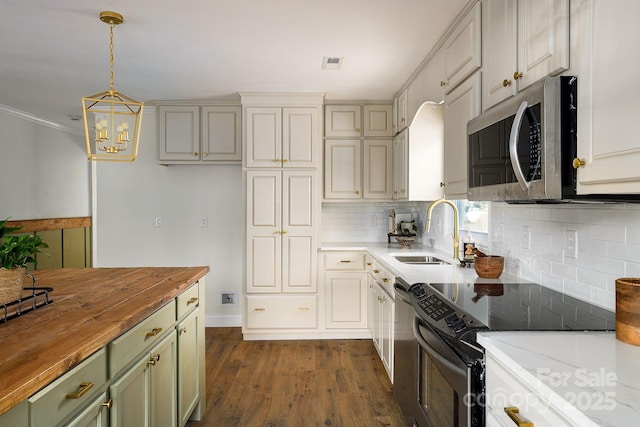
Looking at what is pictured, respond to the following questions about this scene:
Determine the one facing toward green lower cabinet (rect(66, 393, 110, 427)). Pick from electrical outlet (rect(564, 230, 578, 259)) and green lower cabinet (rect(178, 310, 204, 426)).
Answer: the electrical outlet

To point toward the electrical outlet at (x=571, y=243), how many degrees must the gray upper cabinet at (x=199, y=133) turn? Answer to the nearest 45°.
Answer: approximately 45° to its left

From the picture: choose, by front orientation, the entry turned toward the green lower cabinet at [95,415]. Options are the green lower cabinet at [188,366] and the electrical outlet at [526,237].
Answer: the electrical outlet

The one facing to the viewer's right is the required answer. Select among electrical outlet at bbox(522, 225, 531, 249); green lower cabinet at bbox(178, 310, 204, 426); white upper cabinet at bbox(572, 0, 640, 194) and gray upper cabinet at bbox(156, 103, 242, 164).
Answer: the green lower cabinet

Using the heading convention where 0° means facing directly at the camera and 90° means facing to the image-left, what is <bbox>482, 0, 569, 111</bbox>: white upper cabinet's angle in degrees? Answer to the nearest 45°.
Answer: approximately 45°

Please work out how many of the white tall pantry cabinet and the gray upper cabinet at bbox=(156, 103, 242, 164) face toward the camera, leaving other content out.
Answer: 2

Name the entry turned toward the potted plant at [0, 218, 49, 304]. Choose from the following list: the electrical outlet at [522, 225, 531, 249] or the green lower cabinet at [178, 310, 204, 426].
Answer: the electrical outlet

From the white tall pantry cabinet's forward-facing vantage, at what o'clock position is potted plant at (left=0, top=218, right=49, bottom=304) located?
The potted plant is roughly at 1 o'clock from the white tall pantry cabinet.

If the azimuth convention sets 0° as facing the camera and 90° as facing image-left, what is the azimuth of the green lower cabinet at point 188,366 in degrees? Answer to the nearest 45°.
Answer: approximately 270°

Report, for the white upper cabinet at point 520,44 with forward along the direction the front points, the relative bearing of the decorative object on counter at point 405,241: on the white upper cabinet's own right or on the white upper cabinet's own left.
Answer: on the white upper cabinet's own right

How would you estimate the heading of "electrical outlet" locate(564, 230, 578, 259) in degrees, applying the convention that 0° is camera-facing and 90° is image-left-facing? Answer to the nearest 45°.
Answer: approximately 45°

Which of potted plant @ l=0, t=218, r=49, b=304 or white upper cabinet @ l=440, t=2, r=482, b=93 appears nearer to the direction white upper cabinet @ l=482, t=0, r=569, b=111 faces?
the potted plant

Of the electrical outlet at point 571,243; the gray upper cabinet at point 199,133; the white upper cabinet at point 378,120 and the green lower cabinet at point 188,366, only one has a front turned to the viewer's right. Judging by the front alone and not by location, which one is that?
the green lower cabinet

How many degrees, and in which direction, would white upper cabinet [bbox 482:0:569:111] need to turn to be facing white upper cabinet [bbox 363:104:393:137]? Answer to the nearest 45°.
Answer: approximately 90° to its right

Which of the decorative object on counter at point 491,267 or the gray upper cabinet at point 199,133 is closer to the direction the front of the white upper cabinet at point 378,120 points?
the decorative object on counter

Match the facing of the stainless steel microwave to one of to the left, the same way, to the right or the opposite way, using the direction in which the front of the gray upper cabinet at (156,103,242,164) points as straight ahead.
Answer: to the right
